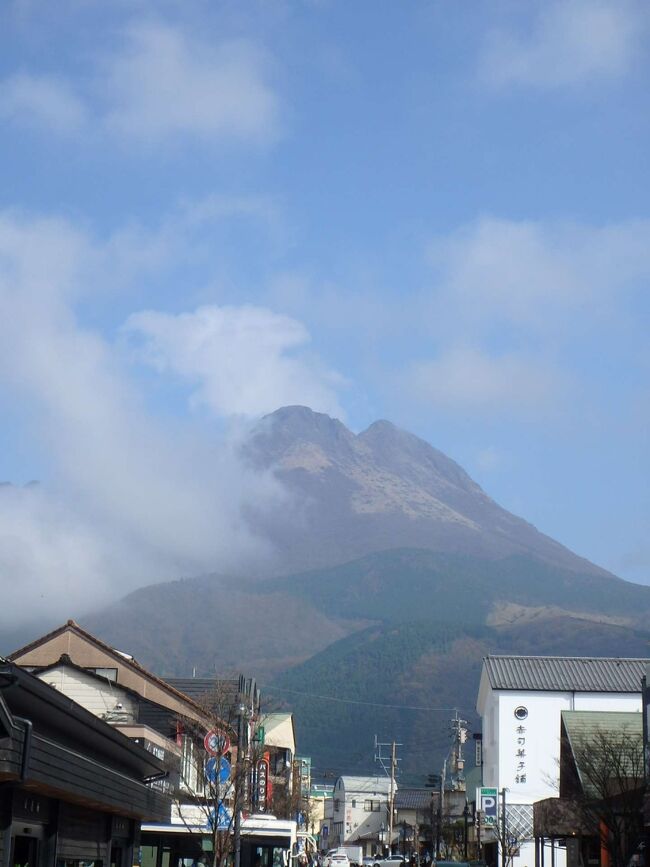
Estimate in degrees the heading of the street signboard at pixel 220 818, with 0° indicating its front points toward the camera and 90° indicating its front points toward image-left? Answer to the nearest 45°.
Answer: approximately 0°

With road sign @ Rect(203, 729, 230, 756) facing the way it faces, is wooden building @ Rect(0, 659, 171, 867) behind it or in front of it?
in front

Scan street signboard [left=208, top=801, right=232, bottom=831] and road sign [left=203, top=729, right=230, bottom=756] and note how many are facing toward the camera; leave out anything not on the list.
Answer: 2

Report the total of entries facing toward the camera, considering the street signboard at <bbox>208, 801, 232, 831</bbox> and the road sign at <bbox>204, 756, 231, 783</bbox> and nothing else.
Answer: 2

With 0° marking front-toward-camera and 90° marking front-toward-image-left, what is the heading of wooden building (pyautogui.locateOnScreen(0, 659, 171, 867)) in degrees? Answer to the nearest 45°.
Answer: approximately 315°

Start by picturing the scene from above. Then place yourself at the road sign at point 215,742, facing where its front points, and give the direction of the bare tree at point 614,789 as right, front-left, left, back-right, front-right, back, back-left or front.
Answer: left
